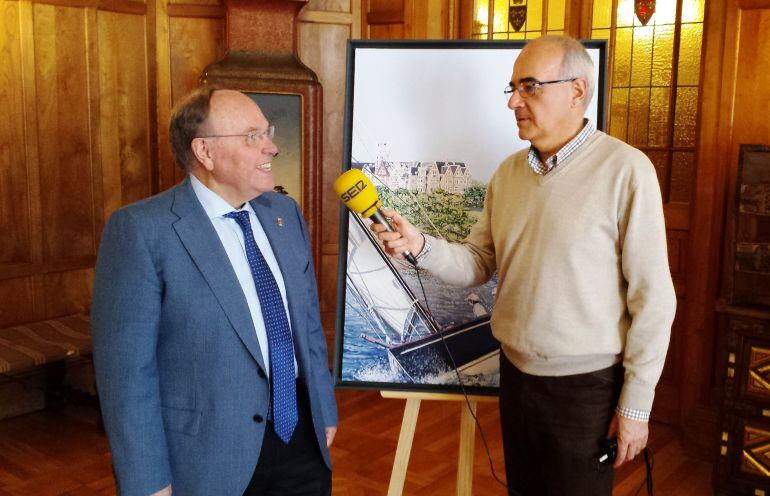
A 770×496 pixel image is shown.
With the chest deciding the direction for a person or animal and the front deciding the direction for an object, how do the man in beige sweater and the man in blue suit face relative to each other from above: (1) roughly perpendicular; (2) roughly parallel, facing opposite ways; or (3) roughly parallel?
roughly perpendicular

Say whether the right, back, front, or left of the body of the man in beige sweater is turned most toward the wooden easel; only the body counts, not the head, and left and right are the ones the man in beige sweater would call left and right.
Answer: right

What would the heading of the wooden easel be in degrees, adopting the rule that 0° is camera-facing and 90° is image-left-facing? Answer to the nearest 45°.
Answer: approximately 0°

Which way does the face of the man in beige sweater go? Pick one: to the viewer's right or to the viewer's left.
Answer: to the viewer's left

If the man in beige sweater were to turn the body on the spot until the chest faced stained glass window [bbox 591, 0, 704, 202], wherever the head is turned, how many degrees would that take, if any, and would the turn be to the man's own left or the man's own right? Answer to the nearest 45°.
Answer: approximately 135° to the man's own right

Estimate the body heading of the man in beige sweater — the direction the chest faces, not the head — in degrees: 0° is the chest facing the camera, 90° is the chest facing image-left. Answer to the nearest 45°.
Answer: approximately 45°

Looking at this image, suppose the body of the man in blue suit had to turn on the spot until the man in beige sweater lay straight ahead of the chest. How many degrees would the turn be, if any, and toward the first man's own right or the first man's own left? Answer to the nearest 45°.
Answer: approximately 45° to the first man's own left

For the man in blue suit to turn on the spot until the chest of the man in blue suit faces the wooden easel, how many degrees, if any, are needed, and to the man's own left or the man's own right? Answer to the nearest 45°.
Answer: approximately 90° to the man's own left

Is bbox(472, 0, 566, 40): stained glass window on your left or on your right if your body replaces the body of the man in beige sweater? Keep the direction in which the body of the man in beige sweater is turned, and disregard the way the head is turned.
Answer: on your right

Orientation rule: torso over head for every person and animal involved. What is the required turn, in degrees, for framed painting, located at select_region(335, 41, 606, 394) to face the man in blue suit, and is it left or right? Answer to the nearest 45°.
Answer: approximately 45° to its right

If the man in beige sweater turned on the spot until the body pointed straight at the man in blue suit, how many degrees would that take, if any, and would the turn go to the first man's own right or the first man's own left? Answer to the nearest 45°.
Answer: approximately 45° to the first man's own right

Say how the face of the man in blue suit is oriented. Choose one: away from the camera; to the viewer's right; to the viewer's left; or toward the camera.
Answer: to the viewer's right
